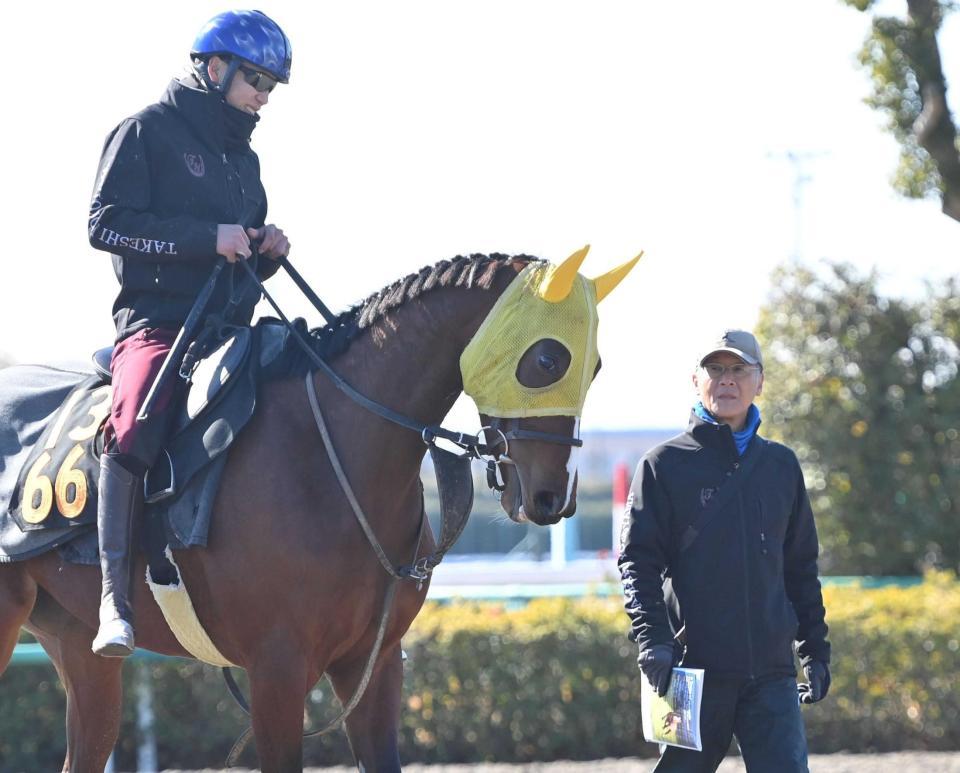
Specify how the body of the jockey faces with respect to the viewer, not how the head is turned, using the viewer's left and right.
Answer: facing the viewer and to the right of the viewer

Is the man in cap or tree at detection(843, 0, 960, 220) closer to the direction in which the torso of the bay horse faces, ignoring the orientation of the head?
the man in cap

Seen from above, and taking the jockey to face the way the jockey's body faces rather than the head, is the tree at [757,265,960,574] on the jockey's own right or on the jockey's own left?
on the jockey's own left

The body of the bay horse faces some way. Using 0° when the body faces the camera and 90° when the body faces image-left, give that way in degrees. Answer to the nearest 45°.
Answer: approximately 315°

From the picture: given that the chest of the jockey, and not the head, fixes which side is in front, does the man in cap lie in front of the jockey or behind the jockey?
in front

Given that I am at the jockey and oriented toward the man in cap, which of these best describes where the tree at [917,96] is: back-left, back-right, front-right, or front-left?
front-left

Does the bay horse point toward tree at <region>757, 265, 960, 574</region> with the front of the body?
no

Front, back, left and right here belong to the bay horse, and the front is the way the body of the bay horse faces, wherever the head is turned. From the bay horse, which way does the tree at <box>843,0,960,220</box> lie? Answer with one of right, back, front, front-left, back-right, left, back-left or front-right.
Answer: left
